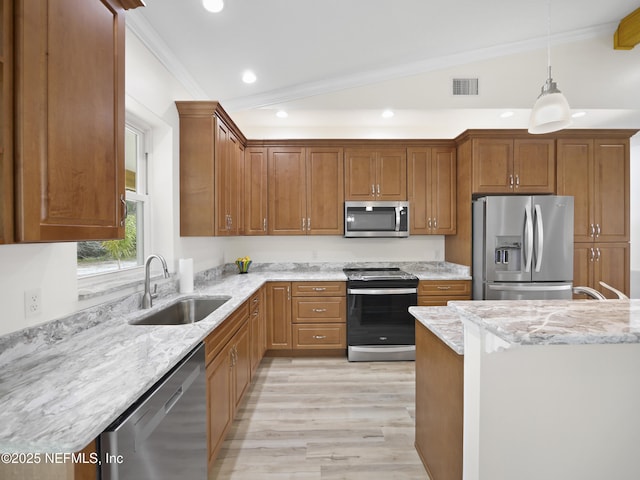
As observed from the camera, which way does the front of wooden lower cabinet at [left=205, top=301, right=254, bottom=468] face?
facing to the right of the viewer

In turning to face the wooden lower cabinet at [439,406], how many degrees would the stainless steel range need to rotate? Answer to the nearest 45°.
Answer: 0° — it already faces it

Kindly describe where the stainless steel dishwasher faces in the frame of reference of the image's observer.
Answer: facing the viewer and to the right of the viewer

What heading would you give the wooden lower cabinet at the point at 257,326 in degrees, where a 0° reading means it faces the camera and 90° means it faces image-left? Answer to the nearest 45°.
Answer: approximately 270°

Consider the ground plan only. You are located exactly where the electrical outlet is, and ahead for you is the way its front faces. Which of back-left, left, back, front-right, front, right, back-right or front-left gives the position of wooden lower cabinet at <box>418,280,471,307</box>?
front-left

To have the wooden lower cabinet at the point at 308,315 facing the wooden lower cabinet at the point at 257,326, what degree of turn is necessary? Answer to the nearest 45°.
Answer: approximately 45° to its right

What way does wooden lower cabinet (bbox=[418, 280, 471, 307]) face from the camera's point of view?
toward the camera

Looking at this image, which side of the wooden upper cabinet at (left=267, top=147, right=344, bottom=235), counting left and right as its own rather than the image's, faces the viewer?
front

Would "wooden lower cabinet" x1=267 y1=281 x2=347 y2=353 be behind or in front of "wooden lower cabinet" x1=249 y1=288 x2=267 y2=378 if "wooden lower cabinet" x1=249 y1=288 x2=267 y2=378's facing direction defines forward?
in front

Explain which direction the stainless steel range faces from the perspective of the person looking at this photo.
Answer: facing the viewer

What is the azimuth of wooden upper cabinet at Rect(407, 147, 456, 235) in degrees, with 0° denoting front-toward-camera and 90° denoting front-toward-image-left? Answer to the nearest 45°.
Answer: approximately 0°

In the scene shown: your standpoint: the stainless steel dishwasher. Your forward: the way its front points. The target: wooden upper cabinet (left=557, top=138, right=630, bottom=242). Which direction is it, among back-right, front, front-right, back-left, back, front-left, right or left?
front-left

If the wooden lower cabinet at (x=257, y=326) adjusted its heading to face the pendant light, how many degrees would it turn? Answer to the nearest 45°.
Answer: approximately 45° to its right

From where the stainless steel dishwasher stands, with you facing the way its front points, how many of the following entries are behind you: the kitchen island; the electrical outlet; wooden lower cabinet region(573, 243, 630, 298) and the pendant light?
1

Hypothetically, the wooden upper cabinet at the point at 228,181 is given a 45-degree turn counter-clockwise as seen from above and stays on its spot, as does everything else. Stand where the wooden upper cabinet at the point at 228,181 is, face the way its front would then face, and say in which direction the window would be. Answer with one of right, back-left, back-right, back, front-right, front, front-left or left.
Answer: back

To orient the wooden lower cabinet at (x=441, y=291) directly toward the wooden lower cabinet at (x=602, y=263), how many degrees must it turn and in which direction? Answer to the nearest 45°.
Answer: approximately 90° to its left

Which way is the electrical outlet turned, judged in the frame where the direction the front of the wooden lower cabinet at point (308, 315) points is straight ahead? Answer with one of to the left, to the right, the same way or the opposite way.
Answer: to the left

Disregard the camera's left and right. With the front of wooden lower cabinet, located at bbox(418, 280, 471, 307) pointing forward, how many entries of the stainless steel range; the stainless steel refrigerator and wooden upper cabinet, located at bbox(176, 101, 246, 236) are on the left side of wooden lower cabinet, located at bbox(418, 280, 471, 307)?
1

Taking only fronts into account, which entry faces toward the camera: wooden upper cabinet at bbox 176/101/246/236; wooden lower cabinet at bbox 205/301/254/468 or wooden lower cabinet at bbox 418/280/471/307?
wooden lower cabinet at bbox 418/280/471/307
